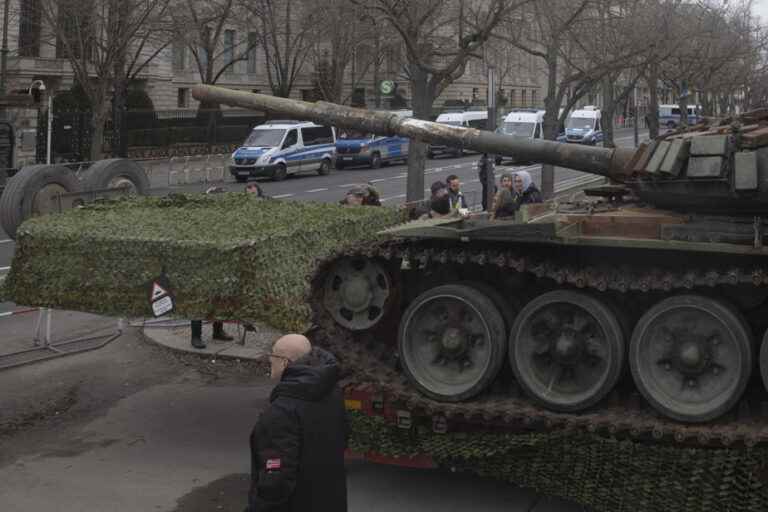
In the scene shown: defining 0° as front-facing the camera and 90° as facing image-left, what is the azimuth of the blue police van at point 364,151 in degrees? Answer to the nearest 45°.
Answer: approximately 45°

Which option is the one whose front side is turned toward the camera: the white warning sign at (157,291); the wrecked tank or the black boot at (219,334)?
the white warning sign

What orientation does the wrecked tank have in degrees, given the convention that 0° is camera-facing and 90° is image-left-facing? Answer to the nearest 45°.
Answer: approximately 90°

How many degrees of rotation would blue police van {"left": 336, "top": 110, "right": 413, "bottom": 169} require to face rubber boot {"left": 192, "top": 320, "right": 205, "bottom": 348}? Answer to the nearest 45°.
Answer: approximately 45° to its left

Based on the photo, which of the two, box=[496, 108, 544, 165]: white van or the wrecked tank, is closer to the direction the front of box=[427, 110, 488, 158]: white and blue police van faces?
the wrecked tank

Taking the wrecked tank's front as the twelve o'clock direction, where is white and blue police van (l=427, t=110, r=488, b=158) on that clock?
The white and blue police van is roughly at 3 o'clock from the wrecked tank.

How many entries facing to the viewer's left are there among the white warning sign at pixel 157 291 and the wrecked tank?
1

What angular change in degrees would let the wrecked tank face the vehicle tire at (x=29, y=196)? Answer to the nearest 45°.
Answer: approximately 45° to its right

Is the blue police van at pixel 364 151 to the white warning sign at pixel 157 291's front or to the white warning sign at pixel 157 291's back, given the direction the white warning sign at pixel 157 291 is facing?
to the back

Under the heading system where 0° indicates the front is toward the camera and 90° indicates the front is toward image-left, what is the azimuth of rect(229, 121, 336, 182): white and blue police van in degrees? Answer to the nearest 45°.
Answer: approximately 45°

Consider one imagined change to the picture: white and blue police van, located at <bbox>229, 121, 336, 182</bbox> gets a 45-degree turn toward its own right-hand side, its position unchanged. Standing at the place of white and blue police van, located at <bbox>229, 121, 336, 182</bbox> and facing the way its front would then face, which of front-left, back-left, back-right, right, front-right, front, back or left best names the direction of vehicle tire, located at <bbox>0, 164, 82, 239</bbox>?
left

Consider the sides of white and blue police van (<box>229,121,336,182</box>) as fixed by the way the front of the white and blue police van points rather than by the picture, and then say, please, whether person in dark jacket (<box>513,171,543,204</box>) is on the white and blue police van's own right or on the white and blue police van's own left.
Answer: on the white and blue police van's own left

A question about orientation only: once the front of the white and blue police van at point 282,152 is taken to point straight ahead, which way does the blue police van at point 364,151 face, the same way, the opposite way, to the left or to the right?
the same way
